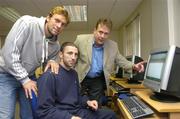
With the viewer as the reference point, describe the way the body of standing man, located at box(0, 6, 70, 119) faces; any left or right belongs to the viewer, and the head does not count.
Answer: facing the viewer and to the right of the viewer

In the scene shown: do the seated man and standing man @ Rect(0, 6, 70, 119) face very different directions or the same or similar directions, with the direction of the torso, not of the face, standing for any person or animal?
same or similar directions

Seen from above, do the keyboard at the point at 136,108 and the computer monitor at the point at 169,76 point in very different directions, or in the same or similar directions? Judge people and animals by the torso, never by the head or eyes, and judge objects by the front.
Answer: same or similar directions

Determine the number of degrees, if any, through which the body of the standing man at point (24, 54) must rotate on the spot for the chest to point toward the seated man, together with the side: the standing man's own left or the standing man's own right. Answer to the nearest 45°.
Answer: approximately 45° to the standing man's own left

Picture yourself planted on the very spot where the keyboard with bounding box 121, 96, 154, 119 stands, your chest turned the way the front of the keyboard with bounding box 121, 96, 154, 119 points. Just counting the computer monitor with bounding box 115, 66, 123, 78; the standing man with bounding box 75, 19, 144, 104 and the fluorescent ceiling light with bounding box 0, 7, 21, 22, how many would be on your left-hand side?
0

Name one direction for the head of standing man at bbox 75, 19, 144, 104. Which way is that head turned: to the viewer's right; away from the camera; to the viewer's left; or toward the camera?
toward the camera

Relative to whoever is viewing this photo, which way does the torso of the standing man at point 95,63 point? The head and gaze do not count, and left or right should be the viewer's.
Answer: facing the viewer

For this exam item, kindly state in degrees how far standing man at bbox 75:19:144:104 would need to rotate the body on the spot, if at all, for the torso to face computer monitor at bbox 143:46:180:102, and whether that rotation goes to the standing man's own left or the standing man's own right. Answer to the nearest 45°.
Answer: approximately 45° to the standing man's own left
